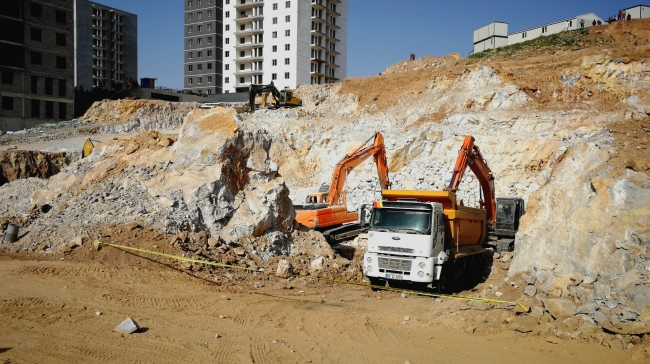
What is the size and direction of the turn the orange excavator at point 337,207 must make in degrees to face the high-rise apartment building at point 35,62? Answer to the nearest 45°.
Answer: approximately 90° to its left

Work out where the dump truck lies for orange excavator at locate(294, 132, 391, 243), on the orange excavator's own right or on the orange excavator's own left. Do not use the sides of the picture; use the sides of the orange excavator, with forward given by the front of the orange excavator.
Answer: on the orange excavator's own right

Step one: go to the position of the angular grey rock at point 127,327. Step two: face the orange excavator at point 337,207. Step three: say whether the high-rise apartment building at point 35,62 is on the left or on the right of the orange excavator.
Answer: left

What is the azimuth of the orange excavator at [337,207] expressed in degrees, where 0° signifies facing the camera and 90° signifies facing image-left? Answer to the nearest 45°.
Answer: approximately 225°

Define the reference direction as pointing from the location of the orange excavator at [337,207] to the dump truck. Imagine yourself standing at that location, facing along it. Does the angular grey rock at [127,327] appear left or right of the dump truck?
right

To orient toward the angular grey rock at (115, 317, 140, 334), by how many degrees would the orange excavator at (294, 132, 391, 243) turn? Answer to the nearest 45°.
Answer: approximately 135° to its right
